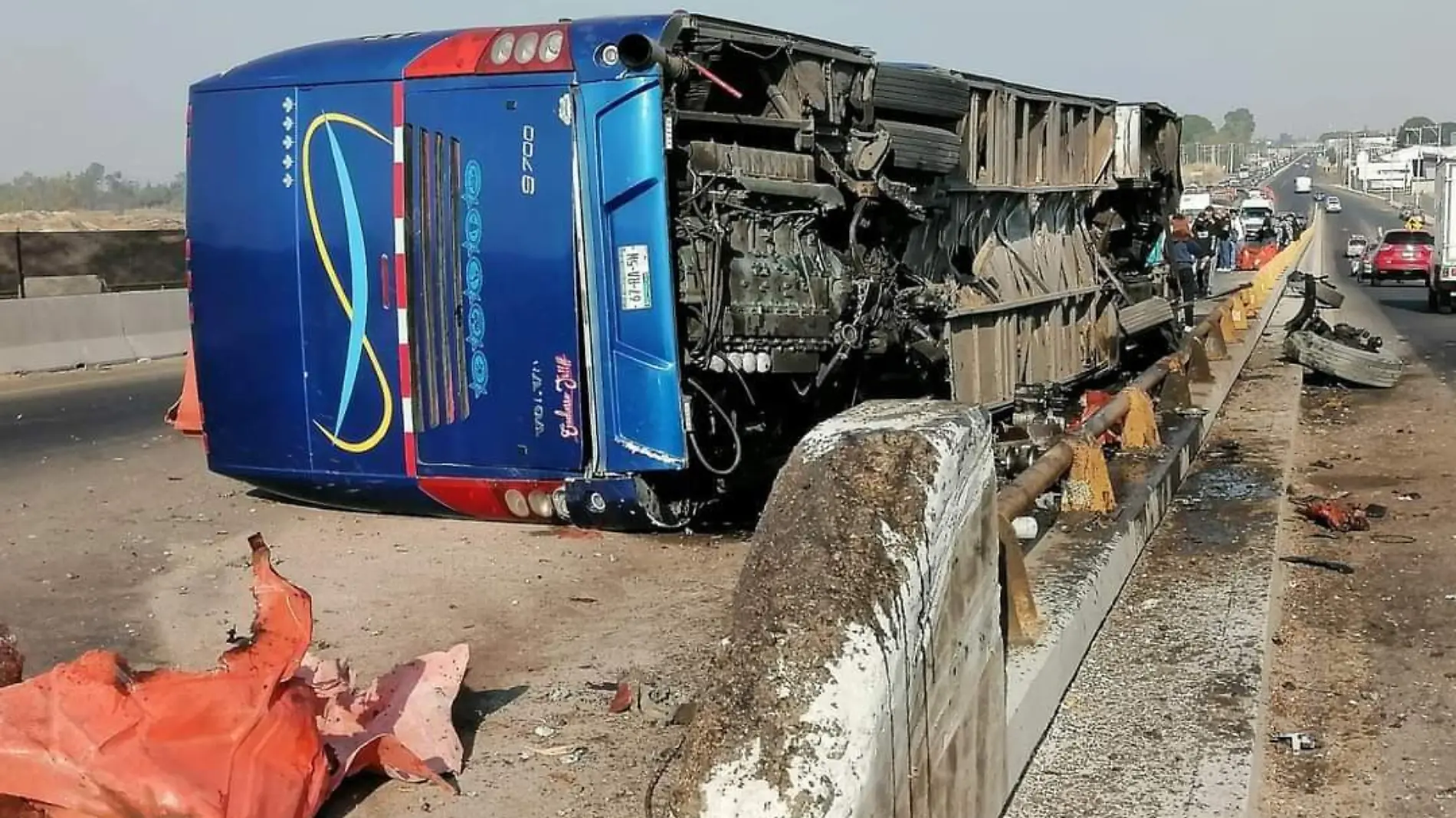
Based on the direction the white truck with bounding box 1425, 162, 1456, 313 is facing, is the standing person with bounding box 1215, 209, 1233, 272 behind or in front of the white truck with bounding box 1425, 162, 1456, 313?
in front

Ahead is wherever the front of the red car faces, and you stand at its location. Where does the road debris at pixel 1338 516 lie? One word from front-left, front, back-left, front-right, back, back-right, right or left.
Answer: back

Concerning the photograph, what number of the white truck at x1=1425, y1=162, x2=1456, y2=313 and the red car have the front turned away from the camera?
2

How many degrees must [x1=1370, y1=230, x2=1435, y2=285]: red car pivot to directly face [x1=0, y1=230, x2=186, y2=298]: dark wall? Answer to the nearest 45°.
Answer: approximately 135° to its left

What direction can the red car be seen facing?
away from the camera

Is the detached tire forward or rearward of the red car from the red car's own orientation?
rearward

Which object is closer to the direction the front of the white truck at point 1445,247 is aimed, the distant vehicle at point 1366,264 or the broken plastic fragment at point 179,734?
the distant vehicle

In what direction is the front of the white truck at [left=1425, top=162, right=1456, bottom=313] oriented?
away from the camera

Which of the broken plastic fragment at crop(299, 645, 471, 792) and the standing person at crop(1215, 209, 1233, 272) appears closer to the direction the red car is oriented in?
the standing person

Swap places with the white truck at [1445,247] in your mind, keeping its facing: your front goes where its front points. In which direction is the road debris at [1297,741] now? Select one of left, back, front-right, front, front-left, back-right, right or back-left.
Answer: back

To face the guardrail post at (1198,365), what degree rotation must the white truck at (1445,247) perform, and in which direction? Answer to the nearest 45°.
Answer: approximately 180°

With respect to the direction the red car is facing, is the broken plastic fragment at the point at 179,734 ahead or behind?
behind
